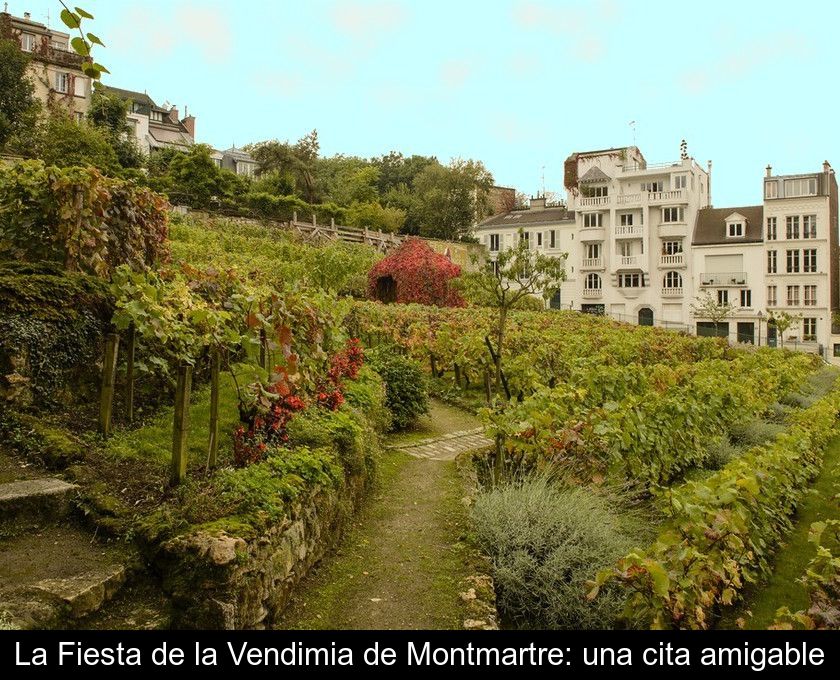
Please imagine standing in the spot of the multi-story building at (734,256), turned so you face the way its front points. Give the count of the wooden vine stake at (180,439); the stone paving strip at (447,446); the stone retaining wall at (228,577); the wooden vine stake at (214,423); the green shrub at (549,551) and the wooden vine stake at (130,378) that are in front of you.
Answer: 6

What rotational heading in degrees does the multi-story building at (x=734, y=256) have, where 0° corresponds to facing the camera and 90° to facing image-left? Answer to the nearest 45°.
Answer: approximately 0°

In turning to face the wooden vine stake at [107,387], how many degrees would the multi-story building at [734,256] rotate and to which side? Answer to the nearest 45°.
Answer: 0° — it already faces it

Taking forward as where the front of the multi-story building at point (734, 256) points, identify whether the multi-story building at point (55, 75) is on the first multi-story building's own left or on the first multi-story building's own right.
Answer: on the first multi-story building's own right

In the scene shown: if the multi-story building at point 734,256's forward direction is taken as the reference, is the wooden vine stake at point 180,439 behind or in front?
in front

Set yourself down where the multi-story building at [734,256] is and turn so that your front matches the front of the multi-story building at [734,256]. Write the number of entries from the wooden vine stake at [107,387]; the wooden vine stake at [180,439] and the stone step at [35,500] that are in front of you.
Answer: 3

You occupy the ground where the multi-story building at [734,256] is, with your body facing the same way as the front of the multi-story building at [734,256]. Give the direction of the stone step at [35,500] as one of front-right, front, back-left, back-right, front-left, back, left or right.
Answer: front

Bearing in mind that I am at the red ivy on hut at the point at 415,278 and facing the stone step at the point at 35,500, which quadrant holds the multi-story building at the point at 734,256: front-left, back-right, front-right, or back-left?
back-left

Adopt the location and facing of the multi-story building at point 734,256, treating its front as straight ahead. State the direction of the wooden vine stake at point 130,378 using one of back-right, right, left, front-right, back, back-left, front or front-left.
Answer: front

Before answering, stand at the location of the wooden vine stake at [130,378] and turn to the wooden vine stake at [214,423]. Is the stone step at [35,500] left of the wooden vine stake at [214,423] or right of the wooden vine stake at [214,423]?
right

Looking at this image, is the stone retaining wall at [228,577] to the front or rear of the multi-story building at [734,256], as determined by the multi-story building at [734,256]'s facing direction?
to the front

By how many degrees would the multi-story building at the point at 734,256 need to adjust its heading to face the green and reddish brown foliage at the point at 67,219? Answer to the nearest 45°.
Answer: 0° — it already faces it
